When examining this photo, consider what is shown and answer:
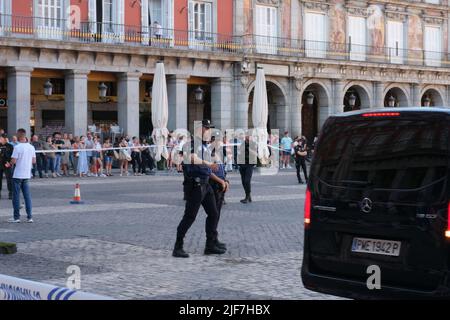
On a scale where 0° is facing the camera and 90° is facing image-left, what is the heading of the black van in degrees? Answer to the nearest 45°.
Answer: approximately 180°

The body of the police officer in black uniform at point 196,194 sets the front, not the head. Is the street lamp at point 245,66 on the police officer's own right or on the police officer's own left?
on the police officer's own left

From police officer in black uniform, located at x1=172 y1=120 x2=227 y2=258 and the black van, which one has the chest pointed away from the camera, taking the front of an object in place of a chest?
the black van

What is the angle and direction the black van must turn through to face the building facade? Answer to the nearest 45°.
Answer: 0° — it already faces it

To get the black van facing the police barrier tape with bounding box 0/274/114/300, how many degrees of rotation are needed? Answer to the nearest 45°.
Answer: approximately 135° to its left
